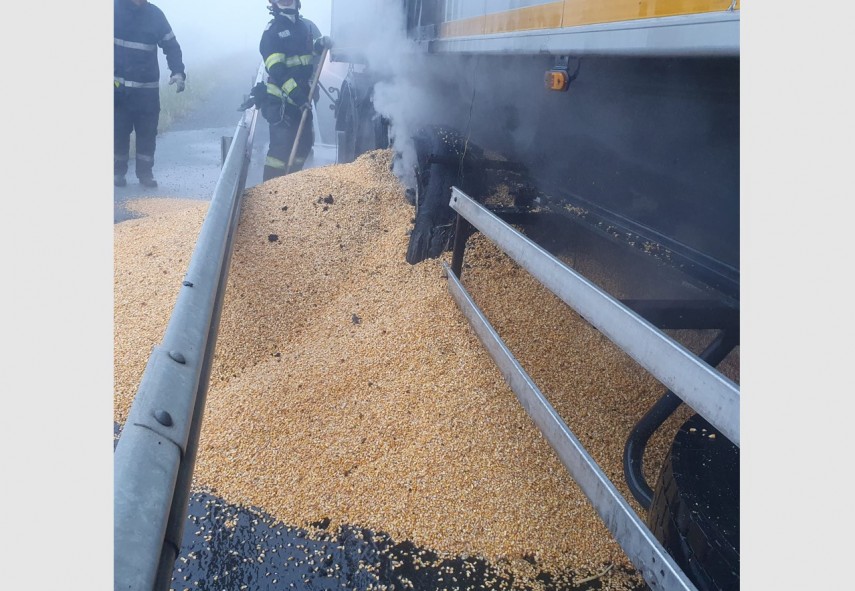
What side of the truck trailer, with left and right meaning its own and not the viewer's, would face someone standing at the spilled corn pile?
right

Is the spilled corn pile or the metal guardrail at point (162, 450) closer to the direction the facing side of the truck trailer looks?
the spilled corn pile

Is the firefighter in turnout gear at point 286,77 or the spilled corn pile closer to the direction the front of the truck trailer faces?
the firefighter in turnout gear
